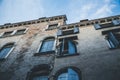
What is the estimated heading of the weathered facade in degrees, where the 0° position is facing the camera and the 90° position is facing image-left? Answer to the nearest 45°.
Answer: approximately 0°
